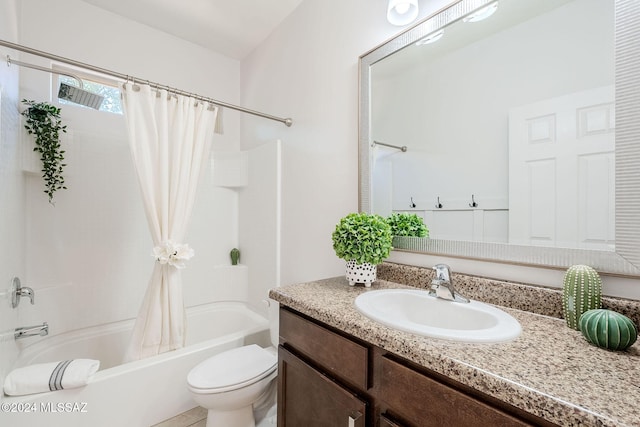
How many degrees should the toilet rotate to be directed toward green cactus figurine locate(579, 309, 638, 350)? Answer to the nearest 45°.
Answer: approximately 90° to its left

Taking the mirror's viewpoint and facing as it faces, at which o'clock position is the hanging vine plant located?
The hanging vine plant is roughly at 1 o'clock from the mirror.

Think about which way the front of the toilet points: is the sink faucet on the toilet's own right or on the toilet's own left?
on the toilet's own left

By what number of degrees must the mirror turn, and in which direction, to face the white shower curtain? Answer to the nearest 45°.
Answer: approximately 45° to its right

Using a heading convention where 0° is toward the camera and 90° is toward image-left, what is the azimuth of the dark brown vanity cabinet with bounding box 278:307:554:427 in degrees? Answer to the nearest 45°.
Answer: approximately 45°

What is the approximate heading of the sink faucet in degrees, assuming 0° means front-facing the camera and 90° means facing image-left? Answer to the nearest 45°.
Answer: approximately 45°
